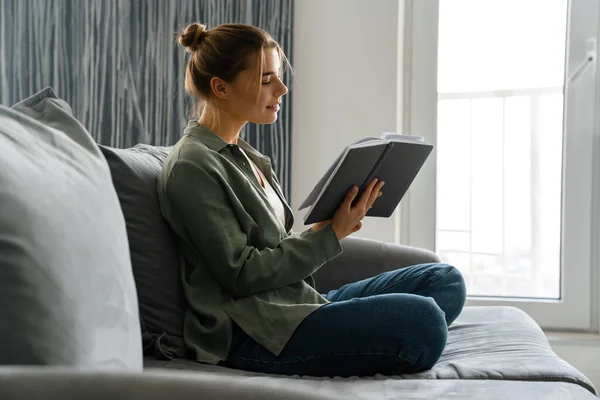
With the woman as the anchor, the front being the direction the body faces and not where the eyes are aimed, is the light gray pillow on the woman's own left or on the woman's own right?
on the woman's own right

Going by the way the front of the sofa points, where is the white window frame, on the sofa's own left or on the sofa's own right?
on the sofa's own left

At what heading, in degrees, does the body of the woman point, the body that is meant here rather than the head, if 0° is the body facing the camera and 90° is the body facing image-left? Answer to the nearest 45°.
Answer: approximately 270°

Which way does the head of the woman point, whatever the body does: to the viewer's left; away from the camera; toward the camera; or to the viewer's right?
to the viewer's right
